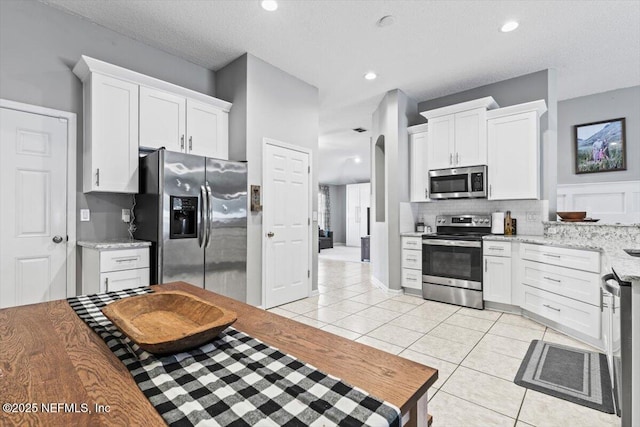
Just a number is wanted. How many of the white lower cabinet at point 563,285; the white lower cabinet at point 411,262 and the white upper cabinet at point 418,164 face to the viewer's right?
0

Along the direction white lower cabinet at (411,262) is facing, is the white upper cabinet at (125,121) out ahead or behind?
ahead

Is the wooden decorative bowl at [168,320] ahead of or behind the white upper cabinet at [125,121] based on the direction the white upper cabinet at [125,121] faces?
ahead

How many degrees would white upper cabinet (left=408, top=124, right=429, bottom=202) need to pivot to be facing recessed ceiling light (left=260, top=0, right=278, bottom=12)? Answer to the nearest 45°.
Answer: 0° — it already faces it

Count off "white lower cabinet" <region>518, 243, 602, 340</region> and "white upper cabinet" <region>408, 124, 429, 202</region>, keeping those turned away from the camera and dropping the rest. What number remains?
0

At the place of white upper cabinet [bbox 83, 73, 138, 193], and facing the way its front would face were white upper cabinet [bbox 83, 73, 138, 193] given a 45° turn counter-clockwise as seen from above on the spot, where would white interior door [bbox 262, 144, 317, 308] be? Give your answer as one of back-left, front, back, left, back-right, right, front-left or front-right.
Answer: front

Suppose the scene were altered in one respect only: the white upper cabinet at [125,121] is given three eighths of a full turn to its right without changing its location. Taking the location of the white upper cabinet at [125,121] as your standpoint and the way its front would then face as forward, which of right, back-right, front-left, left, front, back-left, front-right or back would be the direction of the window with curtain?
back-right

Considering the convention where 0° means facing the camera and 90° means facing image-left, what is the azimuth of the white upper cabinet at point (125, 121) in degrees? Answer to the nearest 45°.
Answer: approximately 315°

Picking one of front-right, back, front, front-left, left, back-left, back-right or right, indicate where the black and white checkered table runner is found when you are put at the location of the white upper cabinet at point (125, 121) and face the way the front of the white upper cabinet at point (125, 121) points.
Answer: front-right

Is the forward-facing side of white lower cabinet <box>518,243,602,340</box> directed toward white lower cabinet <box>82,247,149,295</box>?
yes

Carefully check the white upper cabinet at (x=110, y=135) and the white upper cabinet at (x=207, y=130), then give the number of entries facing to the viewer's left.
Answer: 0

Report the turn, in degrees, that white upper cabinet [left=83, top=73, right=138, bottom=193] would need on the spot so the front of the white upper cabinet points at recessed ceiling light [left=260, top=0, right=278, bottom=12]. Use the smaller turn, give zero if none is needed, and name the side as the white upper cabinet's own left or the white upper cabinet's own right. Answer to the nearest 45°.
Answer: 0° — it already faces it
